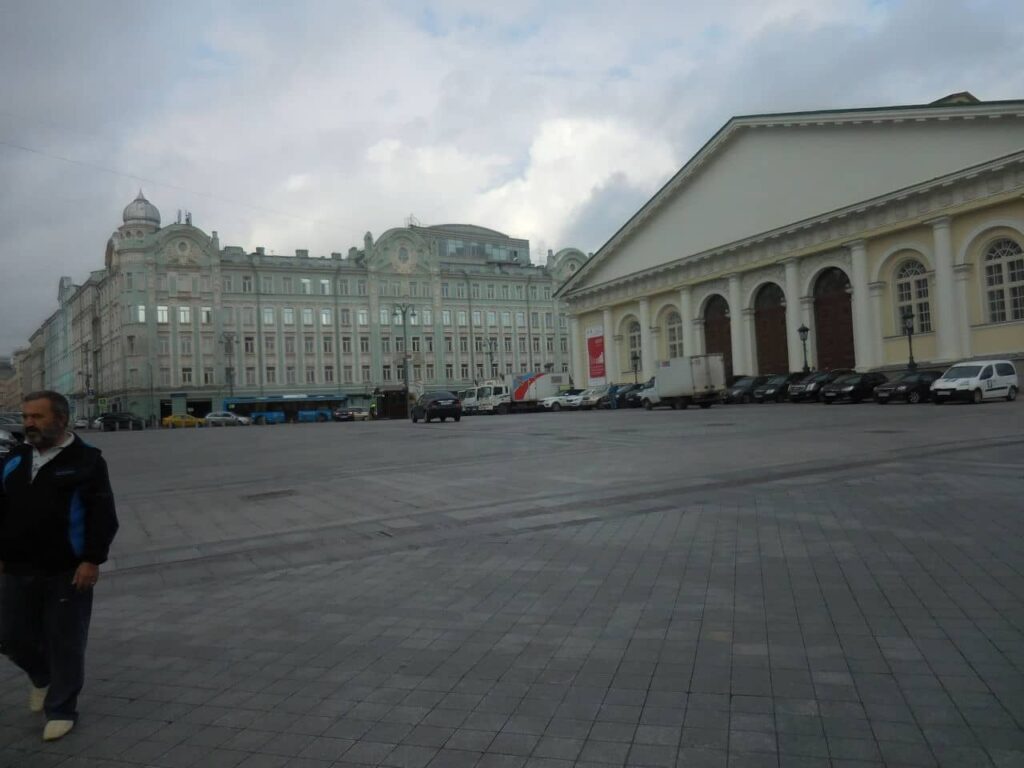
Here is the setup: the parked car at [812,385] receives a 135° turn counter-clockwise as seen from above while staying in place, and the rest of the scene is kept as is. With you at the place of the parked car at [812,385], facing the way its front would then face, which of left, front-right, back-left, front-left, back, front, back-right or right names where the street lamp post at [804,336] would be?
left

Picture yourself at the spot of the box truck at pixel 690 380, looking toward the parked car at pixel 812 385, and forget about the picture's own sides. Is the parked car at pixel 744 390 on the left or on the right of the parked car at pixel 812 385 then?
left

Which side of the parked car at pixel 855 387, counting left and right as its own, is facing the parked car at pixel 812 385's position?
right

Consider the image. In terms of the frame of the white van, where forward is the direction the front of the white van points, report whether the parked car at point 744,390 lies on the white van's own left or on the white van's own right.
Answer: on the white van's own right

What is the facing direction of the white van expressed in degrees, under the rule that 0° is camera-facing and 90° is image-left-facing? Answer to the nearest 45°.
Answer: approximately 45°

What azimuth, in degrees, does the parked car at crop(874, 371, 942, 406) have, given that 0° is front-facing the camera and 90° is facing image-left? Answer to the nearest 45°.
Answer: approximately 45°

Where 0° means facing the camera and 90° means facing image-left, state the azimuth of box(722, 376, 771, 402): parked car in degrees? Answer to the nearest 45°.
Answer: approximately 45°

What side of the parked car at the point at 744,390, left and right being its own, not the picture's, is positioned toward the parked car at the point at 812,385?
left

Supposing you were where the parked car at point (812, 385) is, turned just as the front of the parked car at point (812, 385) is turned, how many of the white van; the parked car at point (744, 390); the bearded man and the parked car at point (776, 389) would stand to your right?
2

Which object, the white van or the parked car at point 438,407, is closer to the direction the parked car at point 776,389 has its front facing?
the parked car
